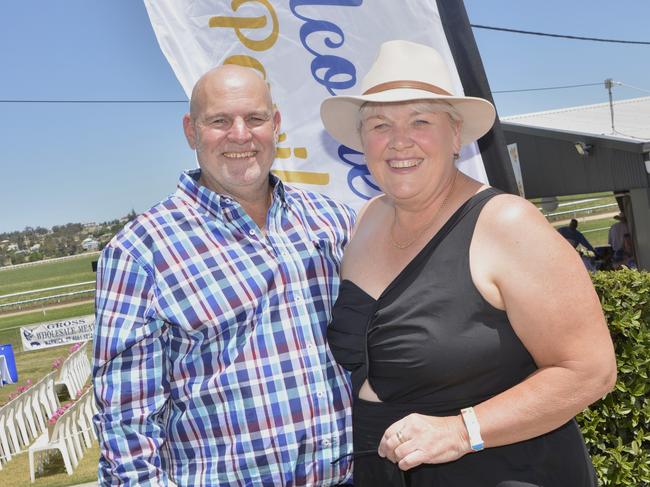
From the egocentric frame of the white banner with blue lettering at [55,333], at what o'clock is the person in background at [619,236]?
The person in background is roughly at 10 o'clock from the white banner with blue lettering.

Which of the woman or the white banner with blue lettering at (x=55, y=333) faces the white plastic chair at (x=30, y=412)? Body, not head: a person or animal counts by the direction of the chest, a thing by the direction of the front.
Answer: the white banner with blue lettering

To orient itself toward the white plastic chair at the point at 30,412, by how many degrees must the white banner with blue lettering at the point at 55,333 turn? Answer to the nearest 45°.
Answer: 0° — it already faces it

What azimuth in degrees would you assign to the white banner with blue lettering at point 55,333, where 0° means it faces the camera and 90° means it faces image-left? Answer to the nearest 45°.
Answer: approximately 0°

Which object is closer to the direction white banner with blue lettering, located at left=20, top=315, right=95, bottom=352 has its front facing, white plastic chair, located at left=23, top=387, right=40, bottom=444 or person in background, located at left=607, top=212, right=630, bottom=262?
the white plastic chair
